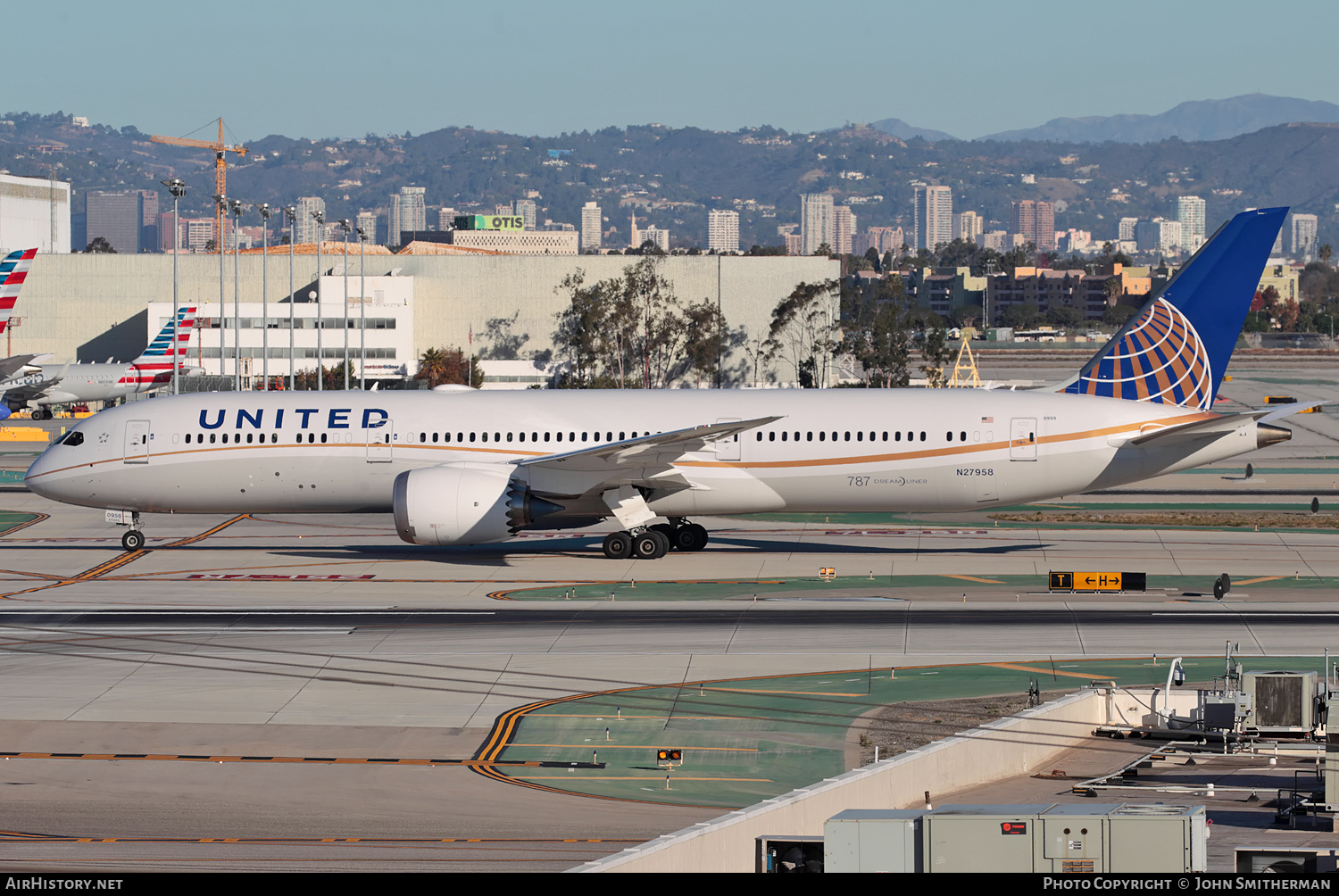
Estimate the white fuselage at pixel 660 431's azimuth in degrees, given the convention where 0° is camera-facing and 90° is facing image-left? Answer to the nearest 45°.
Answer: approximately 90°
